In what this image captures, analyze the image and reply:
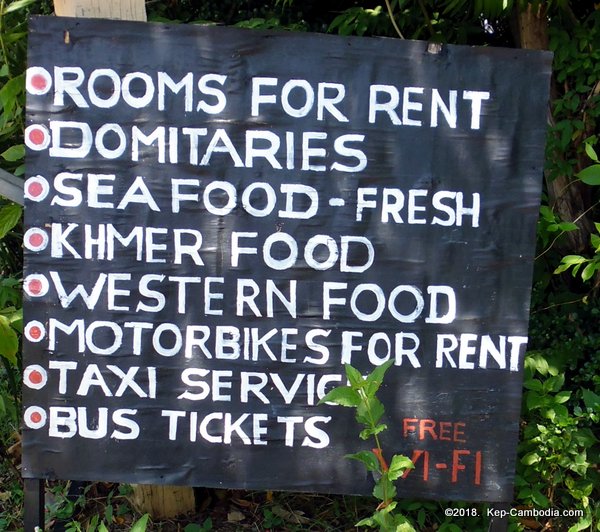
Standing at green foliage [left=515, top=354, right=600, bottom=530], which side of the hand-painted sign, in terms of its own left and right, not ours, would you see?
left

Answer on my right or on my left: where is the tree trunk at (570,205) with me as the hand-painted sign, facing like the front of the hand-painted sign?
on my left

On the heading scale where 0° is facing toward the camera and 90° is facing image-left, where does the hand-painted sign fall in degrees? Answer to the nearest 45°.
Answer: approximately 0°
